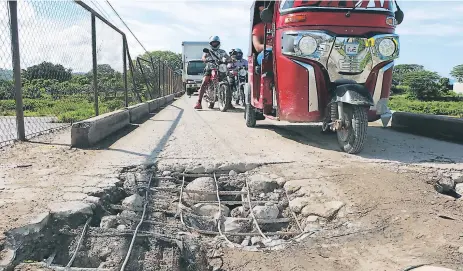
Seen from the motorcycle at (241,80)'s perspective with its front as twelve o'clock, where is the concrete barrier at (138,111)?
The concrete barrier is roughly at 2 o'clock from the motorcycle.

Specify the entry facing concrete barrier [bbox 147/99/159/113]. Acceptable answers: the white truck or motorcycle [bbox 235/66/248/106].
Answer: the white truck

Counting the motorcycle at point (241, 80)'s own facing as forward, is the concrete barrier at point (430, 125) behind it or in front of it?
in front

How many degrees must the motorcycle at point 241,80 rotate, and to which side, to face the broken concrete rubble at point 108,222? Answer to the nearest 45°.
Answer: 0° — it already faces it

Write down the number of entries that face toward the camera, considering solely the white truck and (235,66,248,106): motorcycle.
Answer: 2

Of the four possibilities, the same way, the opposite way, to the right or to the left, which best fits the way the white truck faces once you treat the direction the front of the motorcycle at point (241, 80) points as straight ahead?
the same way

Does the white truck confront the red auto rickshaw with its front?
yes

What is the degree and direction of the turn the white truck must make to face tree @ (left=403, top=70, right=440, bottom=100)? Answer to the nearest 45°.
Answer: approximately 135° to its left

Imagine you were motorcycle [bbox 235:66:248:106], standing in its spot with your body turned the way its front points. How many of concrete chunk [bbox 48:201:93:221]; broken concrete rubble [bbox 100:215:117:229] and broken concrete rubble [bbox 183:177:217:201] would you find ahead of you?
3

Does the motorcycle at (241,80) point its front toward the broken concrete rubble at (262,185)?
yes

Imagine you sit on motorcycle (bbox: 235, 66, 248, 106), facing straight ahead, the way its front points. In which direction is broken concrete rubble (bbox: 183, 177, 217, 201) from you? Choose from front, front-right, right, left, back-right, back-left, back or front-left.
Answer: front

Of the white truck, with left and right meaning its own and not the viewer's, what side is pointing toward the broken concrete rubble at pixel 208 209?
front

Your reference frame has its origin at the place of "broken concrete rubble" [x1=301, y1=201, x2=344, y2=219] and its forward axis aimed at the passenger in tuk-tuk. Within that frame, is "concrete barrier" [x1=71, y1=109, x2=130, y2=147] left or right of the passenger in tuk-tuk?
left

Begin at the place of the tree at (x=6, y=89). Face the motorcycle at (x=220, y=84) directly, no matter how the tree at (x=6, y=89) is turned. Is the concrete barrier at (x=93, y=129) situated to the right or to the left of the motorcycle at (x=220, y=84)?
right

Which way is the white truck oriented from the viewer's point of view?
toward the camera

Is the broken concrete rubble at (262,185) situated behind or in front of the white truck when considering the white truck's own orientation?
in front

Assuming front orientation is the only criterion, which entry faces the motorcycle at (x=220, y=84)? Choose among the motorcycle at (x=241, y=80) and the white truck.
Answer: the white truck

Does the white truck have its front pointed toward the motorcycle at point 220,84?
yes

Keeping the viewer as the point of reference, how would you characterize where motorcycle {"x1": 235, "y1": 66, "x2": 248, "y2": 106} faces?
facing the viewer
